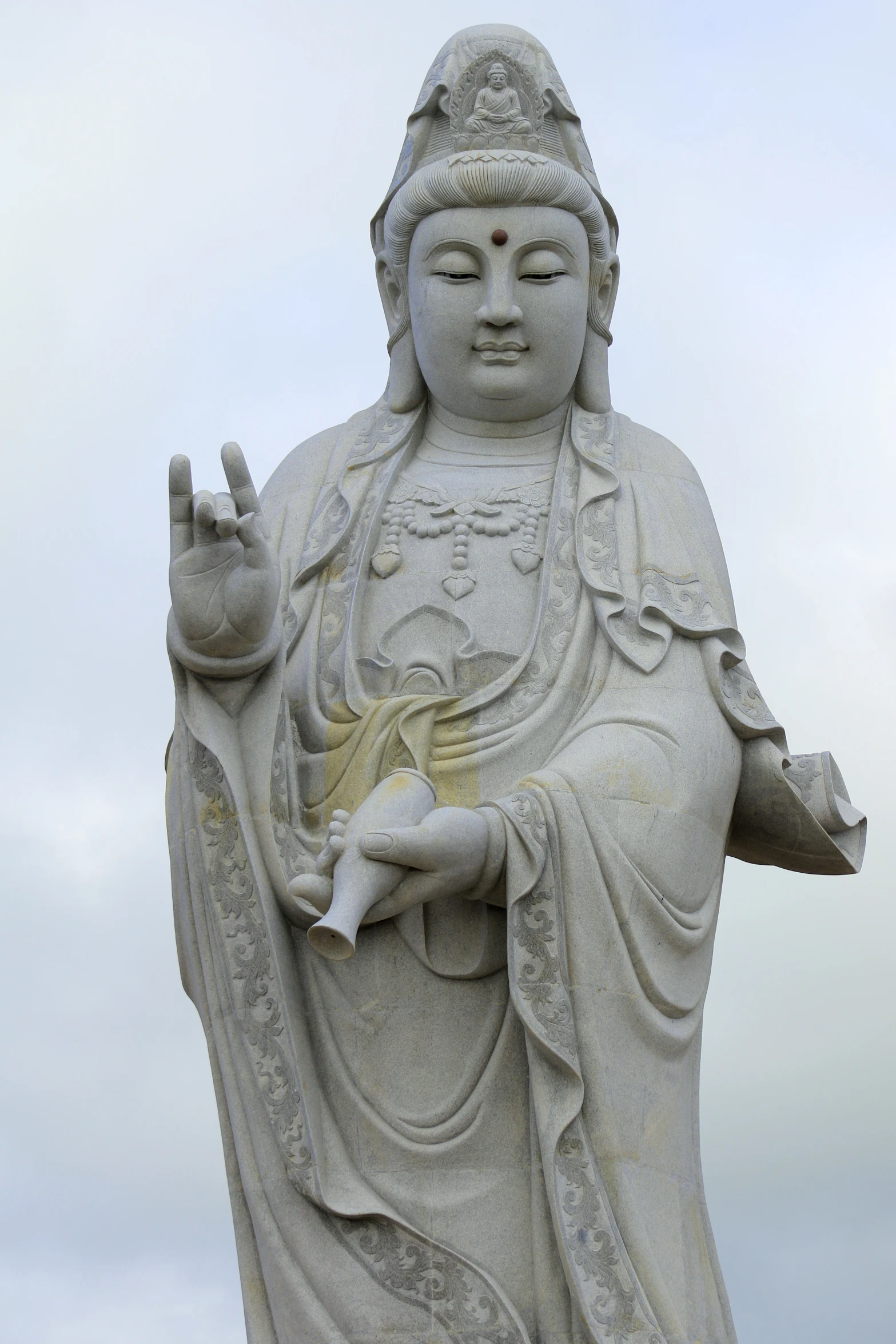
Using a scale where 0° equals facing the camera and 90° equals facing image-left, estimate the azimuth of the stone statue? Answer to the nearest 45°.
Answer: approximately 0°
